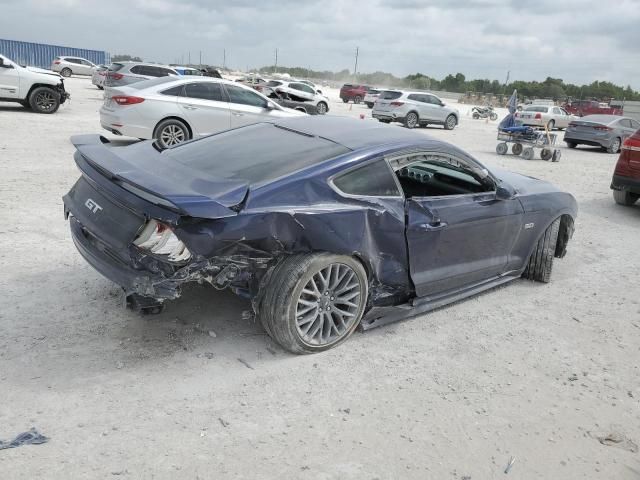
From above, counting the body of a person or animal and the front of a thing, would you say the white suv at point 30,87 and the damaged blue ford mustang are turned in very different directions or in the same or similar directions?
same or similar directions

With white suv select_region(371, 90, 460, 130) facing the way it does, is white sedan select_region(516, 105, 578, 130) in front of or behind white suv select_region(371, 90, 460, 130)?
in front

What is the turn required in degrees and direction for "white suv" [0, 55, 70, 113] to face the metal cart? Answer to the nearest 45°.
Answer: approximately 45° to its right

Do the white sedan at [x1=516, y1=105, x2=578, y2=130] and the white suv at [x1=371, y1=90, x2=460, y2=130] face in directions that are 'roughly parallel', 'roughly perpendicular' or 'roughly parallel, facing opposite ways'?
roughly parallel

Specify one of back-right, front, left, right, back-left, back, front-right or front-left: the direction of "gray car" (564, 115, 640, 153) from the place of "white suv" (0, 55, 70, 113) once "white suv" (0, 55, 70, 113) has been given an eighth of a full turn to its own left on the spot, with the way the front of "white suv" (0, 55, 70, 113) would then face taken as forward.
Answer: front-right

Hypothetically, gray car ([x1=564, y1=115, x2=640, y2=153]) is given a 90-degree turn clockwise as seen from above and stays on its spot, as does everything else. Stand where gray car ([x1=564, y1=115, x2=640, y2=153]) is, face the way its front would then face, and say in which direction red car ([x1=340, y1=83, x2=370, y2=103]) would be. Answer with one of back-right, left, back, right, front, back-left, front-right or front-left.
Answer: back

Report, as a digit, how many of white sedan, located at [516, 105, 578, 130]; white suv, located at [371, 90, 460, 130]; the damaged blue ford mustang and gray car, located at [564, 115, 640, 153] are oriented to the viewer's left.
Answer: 0

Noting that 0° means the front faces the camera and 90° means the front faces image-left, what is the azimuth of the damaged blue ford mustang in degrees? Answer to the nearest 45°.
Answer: approximately 225°

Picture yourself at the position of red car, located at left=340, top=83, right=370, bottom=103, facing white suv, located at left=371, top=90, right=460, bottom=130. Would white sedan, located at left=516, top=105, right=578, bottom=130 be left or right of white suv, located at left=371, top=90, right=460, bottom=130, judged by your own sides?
left

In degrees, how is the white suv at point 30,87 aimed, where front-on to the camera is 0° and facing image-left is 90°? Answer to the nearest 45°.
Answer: approximately 270°

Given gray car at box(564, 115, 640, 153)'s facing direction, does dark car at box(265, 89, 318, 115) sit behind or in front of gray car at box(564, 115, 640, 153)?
behind

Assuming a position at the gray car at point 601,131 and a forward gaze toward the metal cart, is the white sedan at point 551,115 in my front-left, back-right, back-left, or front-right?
back-right

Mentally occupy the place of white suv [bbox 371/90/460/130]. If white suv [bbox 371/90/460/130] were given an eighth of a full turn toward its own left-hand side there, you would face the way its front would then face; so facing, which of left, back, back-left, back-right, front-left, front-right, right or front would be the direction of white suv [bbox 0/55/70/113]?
back-left
